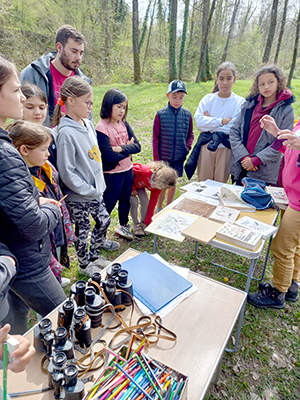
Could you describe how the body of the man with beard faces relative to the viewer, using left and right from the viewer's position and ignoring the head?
facing the viewer and to the right of the viewer

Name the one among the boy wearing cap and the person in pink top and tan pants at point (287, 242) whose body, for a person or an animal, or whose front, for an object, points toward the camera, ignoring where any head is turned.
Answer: the boy wearing cap

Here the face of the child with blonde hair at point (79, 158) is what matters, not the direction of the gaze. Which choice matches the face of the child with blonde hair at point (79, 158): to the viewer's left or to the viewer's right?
to the viewer's right

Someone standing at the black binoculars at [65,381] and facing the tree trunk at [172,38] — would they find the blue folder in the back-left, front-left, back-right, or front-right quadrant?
front-right

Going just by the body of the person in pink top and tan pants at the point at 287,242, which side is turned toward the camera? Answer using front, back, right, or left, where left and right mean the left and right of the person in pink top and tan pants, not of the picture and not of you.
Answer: left

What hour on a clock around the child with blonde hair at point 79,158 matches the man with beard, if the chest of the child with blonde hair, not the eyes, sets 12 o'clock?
The man with beard is roughly at 7 o'clock from the child with blonde hair.

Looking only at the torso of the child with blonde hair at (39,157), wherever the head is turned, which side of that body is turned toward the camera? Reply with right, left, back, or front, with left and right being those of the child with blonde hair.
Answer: right

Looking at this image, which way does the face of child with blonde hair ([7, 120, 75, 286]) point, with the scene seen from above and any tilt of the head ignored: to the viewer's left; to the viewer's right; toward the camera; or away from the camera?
to the viewer's right

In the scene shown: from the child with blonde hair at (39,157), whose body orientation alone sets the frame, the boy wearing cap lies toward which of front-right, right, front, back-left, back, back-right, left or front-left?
front-left

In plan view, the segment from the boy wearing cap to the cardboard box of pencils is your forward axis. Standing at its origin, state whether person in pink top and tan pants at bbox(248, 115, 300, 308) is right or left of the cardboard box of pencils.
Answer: left

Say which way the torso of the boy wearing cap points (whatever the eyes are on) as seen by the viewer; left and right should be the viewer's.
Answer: facing the viewer

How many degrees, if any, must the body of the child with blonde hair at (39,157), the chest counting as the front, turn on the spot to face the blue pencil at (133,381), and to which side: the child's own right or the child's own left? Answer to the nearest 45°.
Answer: approximately 90° to the child's own right

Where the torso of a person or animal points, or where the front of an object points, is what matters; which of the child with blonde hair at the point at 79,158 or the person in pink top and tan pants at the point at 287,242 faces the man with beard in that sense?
the person in pink top and tan pants

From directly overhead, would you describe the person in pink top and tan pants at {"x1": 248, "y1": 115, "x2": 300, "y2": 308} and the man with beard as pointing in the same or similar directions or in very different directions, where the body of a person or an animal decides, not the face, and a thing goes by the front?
very different directions

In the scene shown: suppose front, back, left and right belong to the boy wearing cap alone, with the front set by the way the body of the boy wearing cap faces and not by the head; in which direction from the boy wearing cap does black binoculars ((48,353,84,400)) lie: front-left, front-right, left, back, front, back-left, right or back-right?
front

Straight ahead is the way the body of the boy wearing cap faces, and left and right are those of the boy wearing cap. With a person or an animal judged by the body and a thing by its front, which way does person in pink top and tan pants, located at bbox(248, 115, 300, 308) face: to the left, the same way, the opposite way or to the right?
to the right
